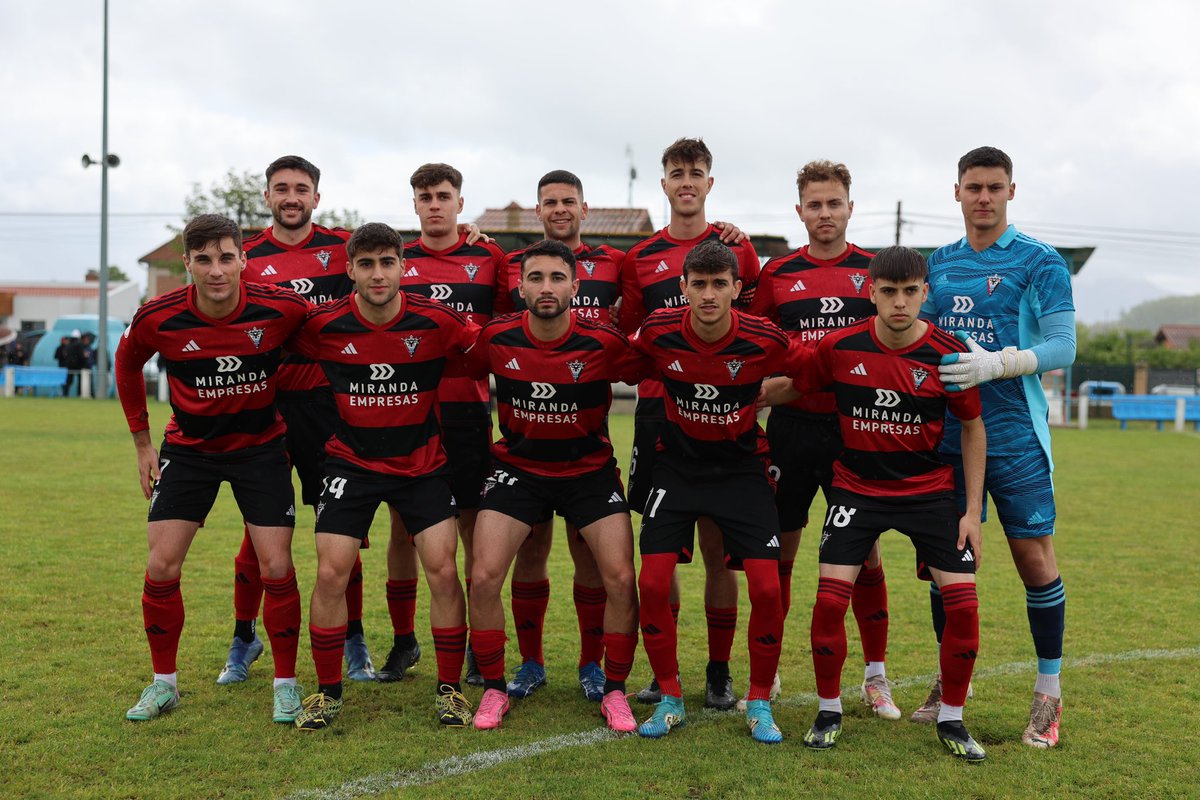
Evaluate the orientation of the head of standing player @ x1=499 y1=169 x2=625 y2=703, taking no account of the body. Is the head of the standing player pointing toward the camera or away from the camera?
toward the camera

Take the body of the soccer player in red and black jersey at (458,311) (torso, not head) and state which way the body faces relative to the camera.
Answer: toward the camera

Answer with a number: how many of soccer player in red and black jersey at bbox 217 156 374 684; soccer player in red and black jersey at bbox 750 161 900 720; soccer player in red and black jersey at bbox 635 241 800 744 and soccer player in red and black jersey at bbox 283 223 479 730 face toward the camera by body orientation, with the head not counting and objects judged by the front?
4

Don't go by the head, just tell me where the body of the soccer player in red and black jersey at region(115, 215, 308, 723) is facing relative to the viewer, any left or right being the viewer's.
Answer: facing the viewer

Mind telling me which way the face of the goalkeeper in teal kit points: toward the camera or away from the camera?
toward the camera

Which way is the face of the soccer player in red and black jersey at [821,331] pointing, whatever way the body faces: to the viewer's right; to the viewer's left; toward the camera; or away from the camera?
toward the camera

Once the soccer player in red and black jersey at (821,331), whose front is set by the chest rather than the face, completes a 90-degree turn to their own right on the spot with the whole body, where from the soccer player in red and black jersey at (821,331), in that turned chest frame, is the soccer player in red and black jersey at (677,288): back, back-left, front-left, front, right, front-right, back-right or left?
front

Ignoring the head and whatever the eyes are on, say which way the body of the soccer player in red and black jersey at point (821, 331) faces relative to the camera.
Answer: toward the camera

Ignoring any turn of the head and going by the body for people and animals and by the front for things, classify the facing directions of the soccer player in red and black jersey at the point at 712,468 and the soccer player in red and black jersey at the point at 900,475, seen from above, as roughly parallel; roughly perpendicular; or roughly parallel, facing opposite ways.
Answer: roughly parallel

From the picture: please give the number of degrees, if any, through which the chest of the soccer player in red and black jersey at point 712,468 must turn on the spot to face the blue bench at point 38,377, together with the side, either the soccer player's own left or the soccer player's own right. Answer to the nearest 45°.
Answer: approximately 135° to the soccer player's own right

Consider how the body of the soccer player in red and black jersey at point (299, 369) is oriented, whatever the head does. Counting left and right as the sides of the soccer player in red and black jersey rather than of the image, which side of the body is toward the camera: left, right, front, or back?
front

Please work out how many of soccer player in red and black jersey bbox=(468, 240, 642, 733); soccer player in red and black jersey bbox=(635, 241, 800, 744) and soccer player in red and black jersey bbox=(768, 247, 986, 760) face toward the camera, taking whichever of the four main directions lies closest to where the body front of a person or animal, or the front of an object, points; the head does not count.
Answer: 3

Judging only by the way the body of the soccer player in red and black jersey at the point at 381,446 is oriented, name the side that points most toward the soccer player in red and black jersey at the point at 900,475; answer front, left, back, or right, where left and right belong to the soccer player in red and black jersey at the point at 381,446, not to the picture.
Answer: left

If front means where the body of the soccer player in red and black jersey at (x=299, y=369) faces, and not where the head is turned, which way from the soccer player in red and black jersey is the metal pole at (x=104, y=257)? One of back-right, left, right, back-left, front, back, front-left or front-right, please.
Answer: back
